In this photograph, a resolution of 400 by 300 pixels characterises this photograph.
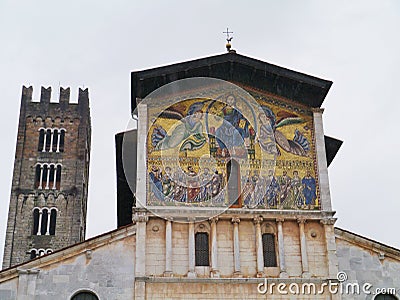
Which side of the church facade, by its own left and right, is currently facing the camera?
front
